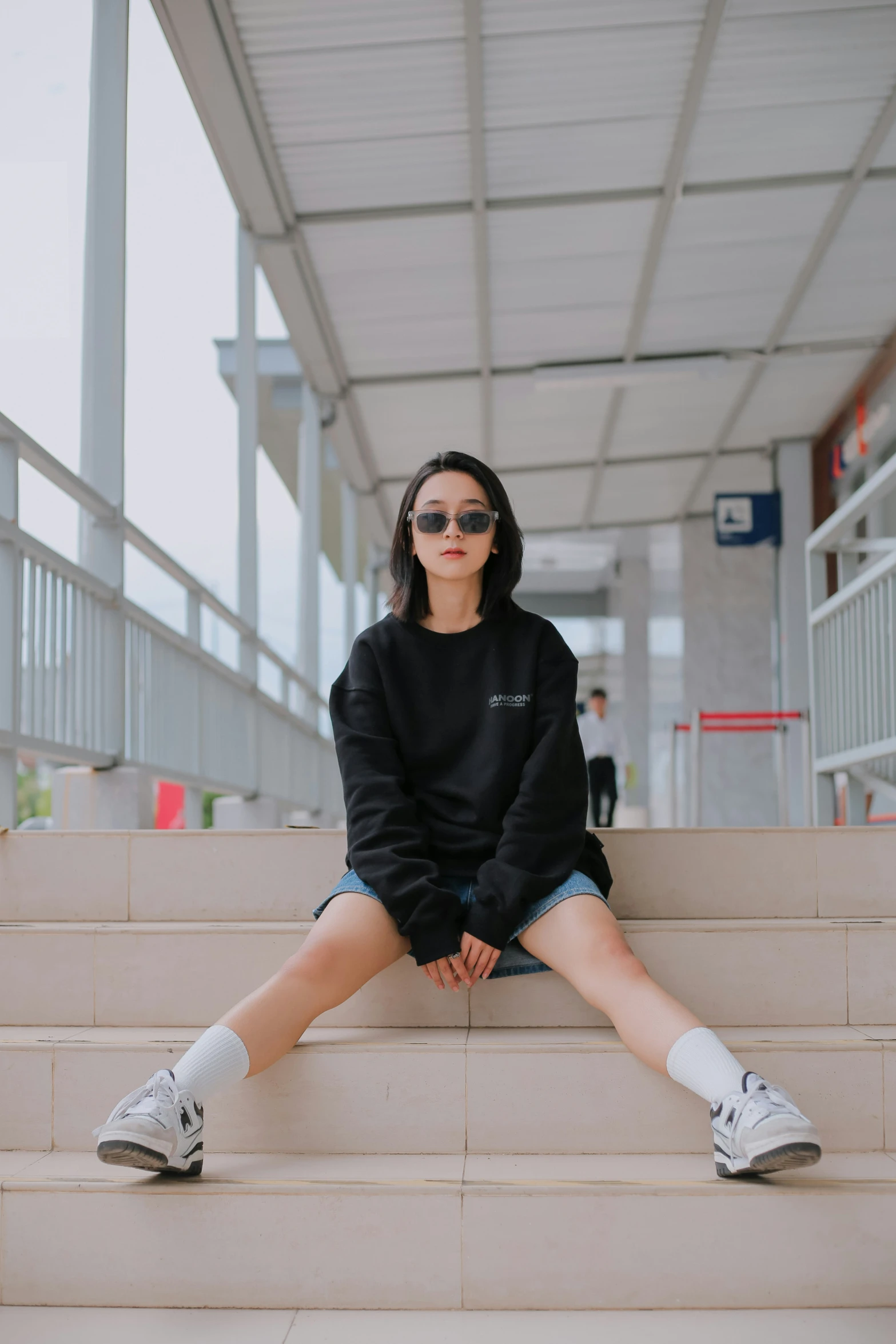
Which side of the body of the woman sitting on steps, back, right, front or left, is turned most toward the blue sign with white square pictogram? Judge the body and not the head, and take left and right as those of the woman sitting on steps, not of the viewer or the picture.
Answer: back

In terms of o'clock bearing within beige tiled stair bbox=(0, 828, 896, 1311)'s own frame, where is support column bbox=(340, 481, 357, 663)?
The support column is roughly at 6 o'clock from the beige tiled stair.

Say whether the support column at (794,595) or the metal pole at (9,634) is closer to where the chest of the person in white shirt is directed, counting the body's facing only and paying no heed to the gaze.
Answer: the metal pole

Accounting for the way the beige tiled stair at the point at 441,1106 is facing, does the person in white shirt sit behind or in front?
behind

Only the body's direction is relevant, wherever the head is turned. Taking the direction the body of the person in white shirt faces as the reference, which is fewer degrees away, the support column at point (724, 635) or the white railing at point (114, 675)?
the white railing
